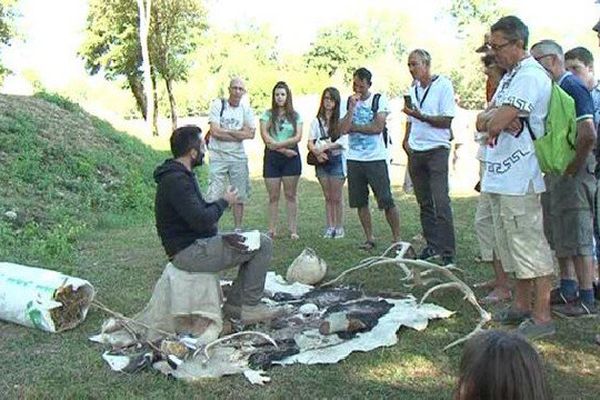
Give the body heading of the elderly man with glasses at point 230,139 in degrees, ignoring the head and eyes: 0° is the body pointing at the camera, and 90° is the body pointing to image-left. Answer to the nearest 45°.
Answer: approximately 0°

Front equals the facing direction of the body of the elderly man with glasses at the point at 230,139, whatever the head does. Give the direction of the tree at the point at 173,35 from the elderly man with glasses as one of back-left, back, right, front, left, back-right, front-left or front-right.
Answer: back

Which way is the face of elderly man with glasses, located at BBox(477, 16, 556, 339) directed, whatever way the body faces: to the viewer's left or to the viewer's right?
to the viewer's left

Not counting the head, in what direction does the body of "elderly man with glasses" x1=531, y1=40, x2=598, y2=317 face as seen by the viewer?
to the viewer's left

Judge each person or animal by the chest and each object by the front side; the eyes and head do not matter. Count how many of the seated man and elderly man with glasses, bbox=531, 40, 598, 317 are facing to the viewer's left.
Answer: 1

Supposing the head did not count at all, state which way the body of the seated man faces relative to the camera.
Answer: to the viewer's right

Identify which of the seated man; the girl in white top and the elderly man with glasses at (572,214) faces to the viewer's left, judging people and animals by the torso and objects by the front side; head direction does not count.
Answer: the elderly man with glasses
